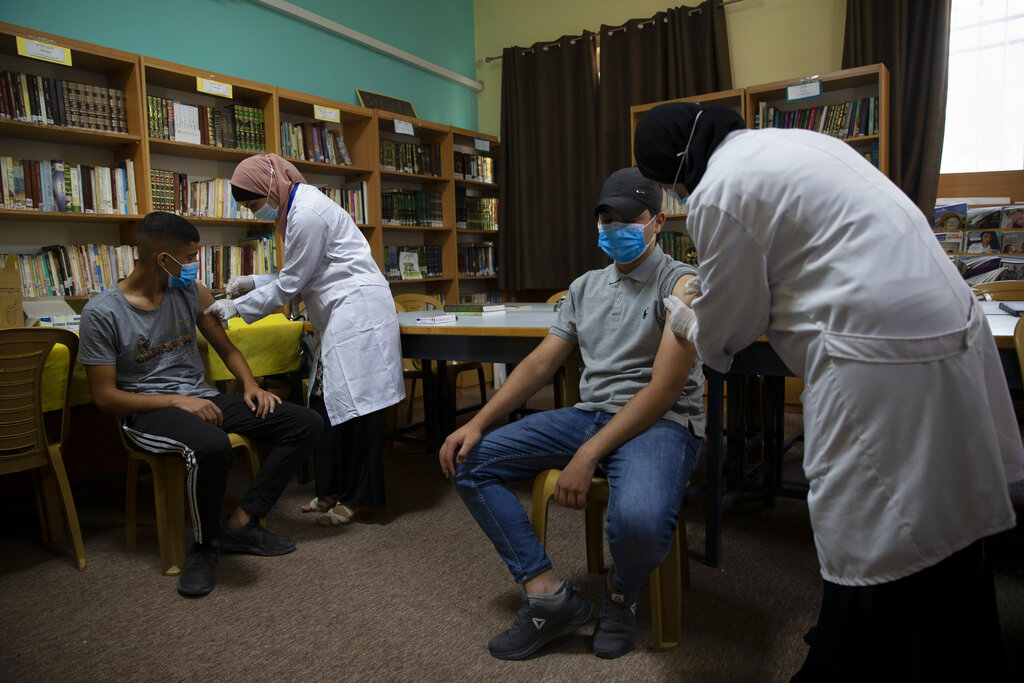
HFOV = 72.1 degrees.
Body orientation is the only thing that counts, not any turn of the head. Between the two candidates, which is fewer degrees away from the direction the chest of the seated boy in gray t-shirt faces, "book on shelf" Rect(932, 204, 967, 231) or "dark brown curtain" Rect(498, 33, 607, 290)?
the book on shelf

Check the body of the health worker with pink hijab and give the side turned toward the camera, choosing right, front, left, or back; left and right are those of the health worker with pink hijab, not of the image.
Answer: left

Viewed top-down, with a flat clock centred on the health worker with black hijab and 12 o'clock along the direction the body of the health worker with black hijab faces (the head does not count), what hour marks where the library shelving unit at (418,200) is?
The library shelving unit is roughly at 12 o'clock from the health worker with black hijab.

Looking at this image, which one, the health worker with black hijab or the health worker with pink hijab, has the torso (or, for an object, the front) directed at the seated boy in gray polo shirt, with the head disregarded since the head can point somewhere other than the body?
the health worker with black hijab

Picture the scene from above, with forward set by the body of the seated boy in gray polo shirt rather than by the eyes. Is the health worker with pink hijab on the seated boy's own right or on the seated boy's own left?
on the seated boy's own right

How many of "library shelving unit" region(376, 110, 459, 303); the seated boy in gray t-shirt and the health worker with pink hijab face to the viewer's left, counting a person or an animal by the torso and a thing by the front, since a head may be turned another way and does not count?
1

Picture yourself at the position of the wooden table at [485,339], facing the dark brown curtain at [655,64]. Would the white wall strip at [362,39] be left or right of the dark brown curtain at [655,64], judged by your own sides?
left

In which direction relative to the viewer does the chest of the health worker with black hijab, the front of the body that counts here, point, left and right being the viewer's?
facing away from the viewer and to the left of the viewer

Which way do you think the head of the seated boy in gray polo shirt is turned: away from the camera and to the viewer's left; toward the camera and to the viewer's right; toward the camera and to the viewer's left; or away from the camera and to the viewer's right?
toward the camera and to the viewer's left

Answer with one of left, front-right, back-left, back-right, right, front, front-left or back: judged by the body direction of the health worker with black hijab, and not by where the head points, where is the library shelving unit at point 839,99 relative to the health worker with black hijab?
front-right

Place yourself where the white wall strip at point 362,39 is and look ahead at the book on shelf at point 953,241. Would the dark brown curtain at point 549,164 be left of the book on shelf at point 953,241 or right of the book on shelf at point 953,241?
left

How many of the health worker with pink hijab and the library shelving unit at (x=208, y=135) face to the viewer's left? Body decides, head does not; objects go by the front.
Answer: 1

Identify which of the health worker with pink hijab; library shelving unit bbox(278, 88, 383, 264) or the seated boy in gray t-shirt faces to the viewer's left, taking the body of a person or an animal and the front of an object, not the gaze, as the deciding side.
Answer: the health worker with pink hijab

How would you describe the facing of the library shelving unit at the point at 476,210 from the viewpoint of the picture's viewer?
facing the viewer and to the right of the viewer

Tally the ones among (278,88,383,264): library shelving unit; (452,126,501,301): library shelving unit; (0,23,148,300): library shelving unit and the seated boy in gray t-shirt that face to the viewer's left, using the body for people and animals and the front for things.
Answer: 0

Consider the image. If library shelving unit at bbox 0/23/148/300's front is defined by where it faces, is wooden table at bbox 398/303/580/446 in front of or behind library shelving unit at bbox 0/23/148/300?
in front
